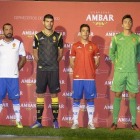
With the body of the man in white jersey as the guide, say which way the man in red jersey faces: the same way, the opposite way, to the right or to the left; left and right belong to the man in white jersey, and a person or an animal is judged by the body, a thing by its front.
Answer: the same way

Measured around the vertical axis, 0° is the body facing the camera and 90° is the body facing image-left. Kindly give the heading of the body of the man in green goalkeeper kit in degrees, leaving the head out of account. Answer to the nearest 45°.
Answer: approximately 0°

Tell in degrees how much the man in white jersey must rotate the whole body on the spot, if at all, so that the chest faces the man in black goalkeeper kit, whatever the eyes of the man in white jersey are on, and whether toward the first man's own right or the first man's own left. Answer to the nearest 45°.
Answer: approximately 90° to the first man's own left

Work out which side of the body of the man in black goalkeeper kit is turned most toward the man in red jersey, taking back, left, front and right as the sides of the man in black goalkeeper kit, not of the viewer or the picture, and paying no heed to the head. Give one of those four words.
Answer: left

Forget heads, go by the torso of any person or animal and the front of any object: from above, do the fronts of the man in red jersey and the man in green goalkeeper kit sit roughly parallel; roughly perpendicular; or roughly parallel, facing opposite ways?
roughly parallel

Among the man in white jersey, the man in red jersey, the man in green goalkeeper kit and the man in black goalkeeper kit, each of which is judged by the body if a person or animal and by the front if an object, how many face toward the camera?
4

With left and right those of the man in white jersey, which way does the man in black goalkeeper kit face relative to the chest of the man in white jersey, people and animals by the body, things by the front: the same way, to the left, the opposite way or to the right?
the same way

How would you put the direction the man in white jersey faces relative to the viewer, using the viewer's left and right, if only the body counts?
facing the viewer

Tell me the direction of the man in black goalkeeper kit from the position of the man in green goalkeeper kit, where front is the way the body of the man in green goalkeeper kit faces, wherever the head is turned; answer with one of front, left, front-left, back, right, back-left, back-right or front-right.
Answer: right

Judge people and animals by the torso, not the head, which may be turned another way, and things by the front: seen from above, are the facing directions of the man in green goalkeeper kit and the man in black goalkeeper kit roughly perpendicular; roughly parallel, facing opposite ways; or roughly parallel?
roughly parallel
